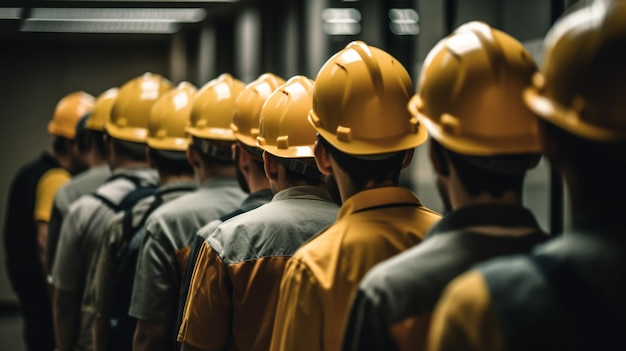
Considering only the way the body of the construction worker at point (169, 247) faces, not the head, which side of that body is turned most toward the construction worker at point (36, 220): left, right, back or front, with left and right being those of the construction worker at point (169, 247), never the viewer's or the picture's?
front

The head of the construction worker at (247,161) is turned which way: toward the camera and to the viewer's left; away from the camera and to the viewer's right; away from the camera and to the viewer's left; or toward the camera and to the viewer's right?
away from the camera and to the viewer's left

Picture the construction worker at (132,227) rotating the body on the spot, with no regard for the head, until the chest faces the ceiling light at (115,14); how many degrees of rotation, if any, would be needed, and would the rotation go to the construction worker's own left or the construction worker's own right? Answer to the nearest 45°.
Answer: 0° — they already face it

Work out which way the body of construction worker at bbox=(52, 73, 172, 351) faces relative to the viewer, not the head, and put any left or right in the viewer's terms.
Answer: facing away from the viewer

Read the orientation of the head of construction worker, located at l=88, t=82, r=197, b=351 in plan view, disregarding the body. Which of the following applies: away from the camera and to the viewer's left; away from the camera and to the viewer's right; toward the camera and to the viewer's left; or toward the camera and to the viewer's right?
away from the camera and to the viewer's left

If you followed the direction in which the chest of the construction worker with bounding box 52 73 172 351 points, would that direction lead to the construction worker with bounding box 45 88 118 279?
yes

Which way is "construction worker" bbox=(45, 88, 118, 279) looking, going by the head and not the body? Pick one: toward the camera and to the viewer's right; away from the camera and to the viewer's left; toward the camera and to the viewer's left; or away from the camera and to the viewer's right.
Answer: away from the camera and to the viewer's left

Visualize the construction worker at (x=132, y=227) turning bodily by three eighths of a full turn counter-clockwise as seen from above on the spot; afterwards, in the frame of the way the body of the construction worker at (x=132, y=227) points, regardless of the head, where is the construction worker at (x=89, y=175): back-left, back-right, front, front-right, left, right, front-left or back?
back-right

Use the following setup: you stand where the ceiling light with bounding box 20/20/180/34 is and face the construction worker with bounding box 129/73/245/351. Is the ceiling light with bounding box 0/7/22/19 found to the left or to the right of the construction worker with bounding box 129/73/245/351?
right

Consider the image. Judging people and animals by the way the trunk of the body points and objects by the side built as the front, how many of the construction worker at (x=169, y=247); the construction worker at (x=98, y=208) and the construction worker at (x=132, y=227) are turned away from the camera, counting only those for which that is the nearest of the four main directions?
3

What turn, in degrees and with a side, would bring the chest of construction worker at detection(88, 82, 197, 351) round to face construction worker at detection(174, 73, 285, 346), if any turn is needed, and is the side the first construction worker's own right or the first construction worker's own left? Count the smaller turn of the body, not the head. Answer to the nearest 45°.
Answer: approximately 135° to the first construction worker's own right

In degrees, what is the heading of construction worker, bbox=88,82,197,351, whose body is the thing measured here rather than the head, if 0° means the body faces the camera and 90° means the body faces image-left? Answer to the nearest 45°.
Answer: approximately 180°

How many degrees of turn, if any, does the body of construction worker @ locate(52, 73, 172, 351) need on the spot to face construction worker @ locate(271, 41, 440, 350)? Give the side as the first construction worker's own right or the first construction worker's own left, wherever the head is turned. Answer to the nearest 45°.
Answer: approximately 180°

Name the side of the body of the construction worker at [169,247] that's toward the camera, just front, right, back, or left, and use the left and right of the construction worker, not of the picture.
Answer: back

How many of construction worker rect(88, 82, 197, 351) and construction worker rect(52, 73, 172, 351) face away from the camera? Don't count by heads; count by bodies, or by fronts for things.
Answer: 2

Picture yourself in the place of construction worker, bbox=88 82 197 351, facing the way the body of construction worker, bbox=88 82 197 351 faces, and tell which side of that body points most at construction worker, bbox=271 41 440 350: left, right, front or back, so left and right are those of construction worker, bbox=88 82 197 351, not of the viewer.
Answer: back

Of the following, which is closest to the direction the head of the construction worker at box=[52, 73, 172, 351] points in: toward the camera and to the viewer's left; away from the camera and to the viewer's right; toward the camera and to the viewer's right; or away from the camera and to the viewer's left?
away from the camera and to the viewer's left

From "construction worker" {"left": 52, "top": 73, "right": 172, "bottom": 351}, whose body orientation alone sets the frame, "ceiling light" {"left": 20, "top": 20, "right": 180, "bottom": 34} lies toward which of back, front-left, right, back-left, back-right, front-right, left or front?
front

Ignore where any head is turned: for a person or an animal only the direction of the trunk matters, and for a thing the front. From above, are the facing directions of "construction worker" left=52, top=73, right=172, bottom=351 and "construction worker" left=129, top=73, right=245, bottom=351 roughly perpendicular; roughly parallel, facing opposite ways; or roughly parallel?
roughly parallel

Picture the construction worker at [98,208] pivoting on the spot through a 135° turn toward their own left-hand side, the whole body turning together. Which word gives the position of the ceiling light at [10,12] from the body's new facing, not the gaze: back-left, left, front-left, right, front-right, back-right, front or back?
back-right

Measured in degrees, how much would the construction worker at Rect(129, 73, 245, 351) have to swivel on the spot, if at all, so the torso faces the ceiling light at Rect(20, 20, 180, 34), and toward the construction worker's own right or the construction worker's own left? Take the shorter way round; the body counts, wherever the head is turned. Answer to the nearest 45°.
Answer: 0° — they already face it
